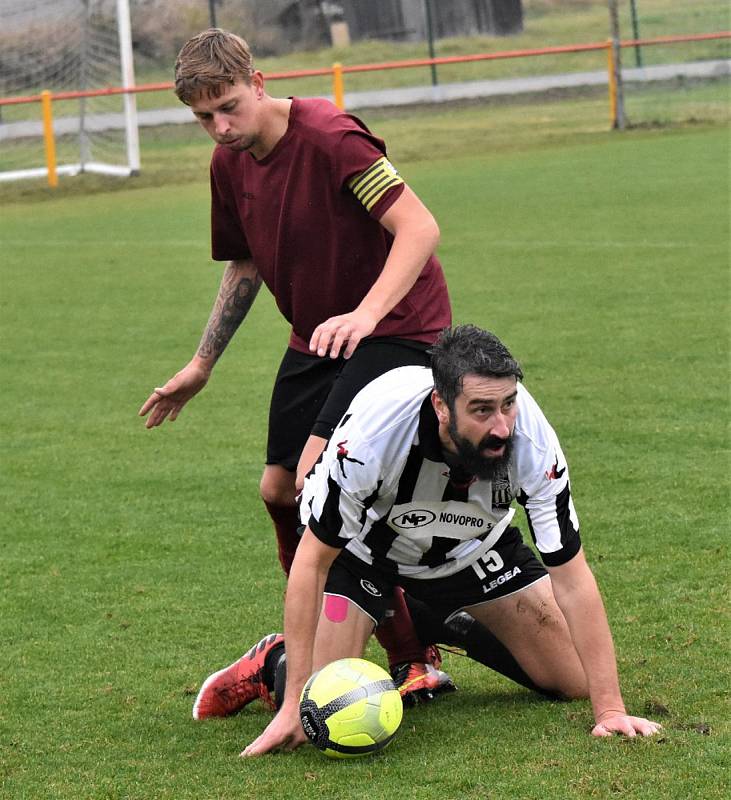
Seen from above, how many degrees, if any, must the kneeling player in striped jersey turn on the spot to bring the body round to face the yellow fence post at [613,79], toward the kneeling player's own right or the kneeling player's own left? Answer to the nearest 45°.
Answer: approximately 180°

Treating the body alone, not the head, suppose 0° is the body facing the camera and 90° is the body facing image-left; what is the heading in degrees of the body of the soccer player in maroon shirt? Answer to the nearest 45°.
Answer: approximately 45°

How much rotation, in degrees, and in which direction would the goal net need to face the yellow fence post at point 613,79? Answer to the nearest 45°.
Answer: approximately 45° to its left

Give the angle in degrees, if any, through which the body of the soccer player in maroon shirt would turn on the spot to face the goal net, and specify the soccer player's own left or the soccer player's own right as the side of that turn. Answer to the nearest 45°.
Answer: approximately 135° to the soccer player's own right

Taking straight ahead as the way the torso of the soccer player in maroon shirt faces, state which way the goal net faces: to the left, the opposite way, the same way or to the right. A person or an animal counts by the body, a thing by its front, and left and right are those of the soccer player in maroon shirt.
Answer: to the left

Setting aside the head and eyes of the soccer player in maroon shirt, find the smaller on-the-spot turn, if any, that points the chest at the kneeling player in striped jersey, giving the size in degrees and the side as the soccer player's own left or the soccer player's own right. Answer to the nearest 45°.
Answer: approximately 45° to the soccer player's own left

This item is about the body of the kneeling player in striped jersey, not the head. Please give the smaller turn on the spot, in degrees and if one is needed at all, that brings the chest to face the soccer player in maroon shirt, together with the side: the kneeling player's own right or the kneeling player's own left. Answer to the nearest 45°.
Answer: approximately 135° to the kneeling player's own right

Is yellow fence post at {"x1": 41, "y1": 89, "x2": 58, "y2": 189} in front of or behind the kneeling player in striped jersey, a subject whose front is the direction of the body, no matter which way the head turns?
behind

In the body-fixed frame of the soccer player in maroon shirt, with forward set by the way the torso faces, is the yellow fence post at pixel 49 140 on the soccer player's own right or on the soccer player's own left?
on the soccer player's own right
